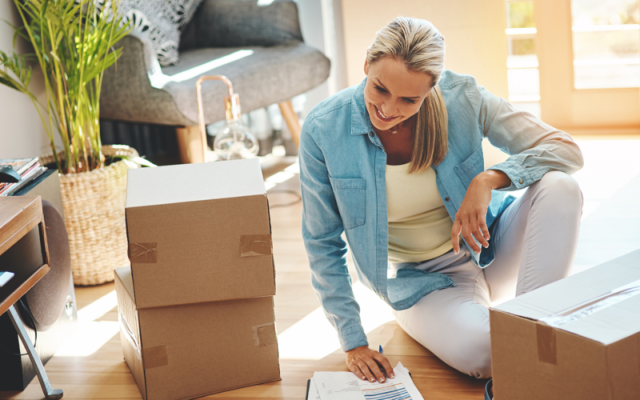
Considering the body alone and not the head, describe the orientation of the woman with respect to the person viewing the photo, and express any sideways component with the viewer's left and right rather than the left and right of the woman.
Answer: facing the viewer

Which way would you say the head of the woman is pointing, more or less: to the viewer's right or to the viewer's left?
to the viewer's left
